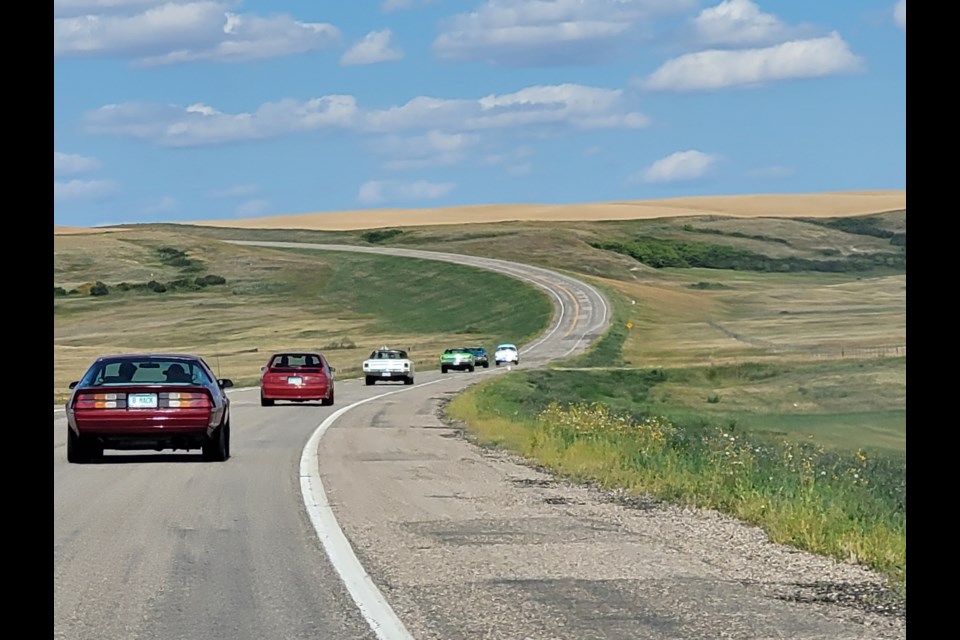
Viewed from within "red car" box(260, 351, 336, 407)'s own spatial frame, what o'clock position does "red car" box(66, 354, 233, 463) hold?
"red car" box(66, 354, 233, 463) is roughly at 6 o'clock from "red car" box(260, 351, 336, 407).

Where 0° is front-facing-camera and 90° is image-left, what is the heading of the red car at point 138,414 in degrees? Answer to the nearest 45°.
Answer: approximately 180°

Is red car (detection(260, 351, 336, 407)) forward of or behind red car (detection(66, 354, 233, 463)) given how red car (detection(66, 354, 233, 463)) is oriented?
forward

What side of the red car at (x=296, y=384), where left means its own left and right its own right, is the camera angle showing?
back

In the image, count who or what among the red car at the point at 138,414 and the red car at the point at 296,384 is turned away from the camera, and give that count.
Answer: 2
